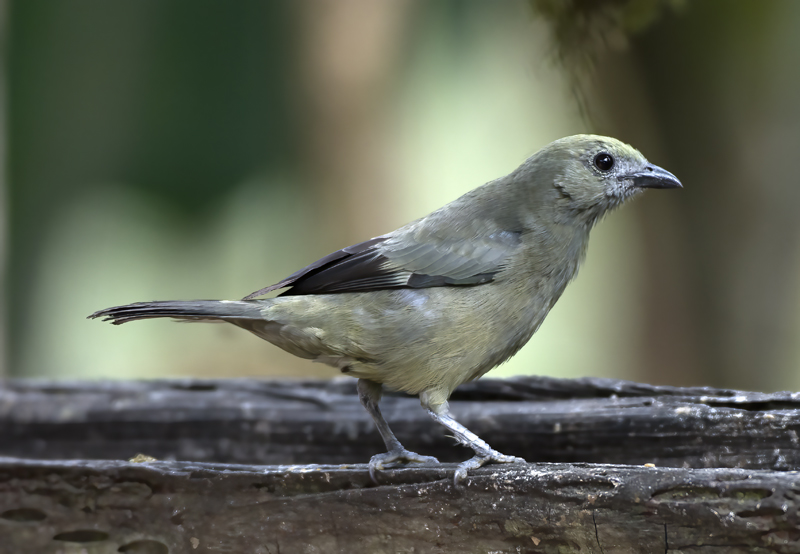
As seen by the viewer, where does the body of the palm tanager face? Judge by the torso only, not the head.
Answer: to the viewer's right
